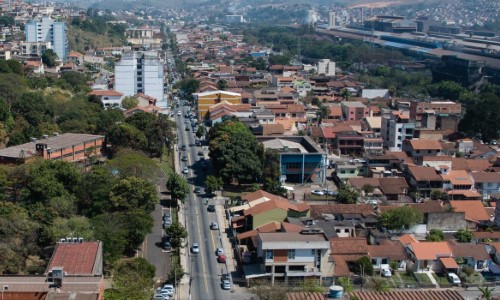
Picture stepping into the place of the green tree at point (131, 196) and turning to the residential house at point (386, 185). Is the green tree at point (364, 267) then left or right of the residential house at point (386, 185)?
right

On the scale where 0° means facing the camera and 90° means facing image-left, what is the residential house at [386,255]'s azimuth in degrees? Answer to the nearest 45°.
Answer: approximately 0°

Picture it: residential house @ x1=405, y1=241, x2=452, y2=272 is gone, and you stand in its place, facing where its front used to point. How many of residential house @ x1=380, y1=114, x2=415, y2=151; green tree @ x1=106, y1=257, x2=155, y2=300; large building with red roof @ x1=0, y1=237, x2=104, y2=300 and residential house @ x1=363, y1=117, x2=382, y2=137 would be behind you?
2

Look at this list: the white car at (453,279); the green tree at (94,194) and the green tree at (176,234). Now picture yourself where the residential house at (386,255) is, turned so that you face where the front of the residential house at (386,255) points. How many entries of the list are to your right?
2

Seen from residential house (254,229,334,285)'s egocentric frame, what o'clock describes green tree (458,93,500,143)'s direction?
The green tree is roughly at 7 o'clock from the residential house.

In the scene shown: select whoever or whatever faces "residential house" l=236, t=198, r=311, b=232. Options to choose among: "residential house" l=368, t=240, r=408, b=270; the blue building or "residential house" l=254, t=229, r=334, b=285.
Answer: the blue building

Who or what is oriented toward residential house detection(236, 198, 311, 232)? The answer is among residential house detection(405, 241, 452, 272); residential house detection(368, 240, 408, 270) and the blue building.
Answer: the blue building

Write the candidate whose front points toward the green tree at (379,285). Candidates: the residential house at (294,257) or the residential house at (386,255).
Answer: the residential house at (386,255)
